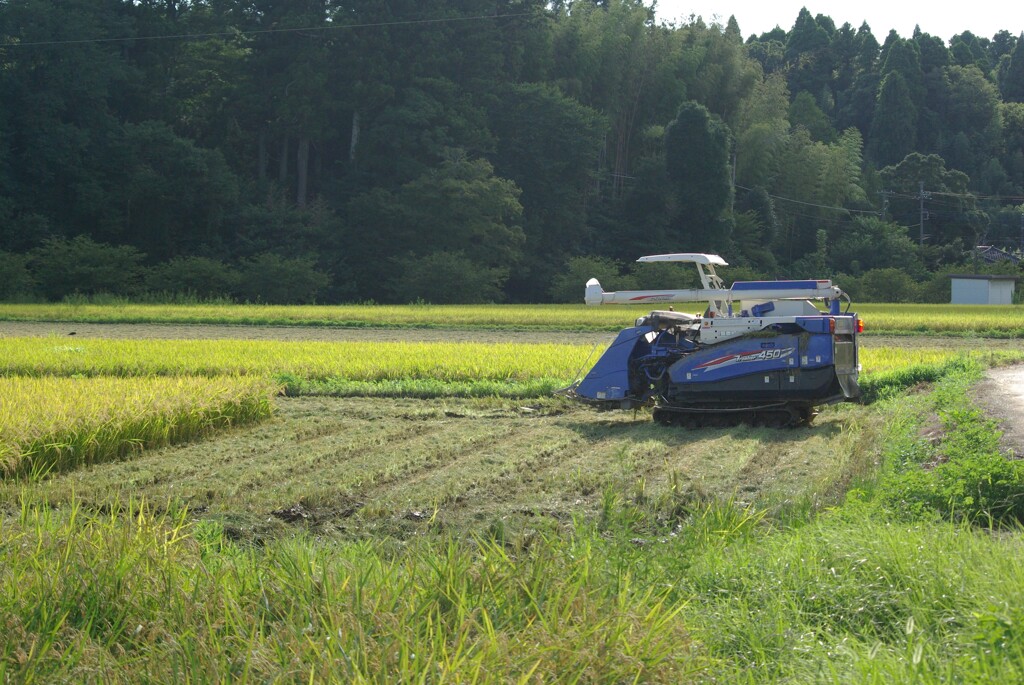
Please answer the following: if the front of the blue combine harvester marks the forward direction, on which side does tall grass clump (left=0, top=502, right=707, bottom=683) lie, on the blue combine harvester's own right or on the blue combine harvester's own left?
on the blue combine harvester's own left

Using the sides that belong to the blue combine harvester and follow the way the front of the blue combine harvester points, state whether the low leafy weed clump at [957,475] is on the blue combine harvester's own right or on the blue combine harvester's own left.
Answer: on the blue combine harvester's own left

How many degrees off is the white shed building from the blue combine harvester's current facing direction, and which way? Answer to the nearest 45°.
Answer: approximately 90° to its right

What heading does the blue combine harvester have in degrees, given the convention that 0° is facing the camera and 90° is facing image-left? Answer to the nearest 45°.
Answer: approximately 90°
